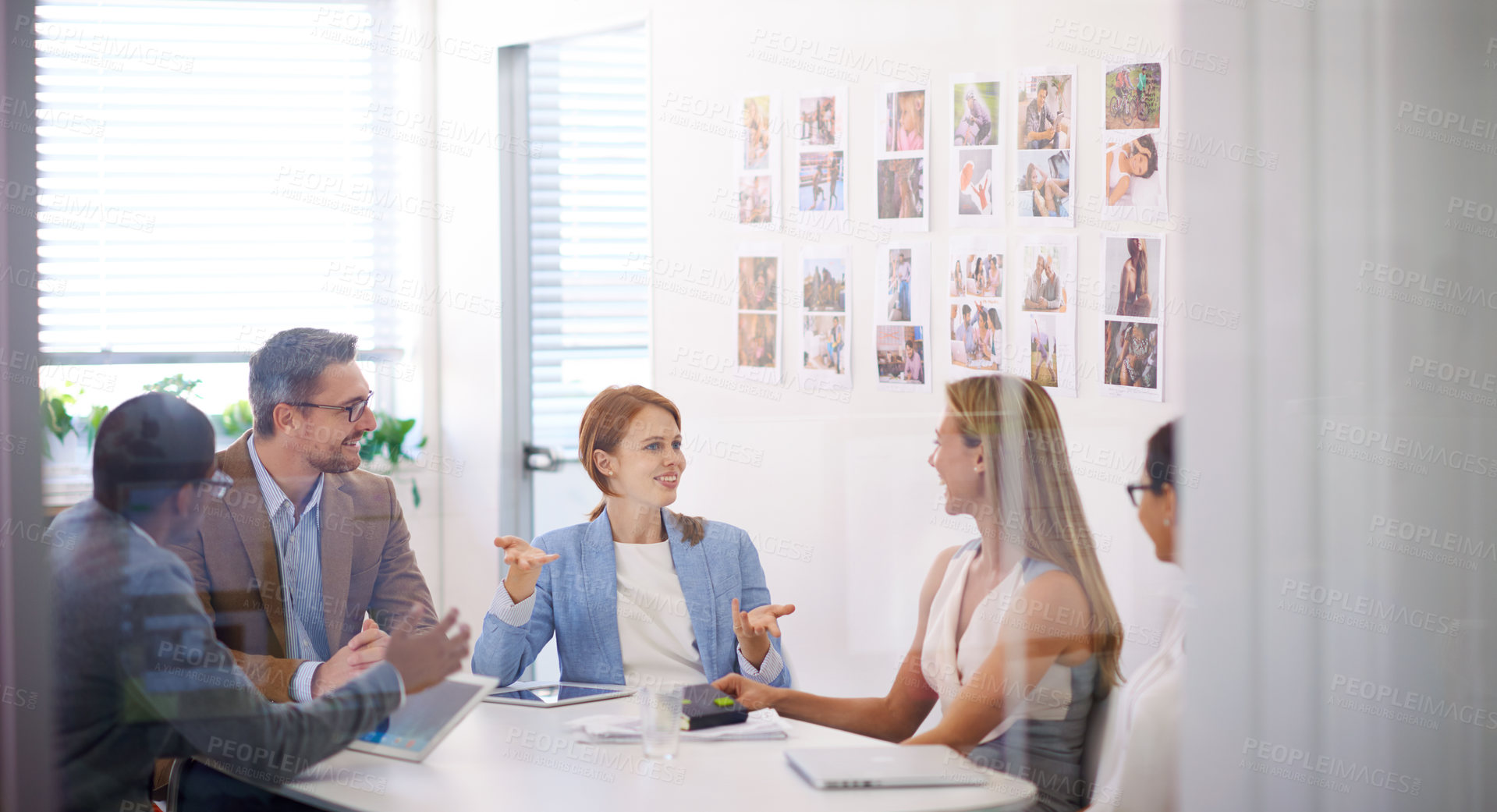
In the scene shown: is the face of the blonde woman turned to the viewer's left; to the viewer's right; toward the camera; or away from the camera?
to the viewer's left

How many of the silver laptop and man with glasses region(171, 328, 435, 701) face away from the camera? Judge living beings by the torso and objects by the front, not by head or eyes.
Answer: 0

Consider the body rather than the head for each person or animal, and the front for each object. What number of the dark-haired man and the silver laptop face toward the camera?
0

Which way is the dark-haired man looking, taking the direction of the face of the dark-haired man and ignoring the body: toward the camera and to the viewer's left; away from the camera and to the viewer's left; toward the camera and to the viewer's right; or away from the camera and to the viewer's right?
away from the camera and to the viewer's right

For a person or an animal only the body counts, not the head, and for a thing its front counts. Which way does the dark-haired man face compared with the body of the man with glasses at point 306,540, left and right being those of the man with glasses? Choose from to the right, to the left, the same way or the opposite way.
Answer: to the left

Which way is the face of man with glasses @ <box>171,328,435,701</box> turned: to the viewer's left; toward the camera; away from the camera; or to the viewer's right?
to the viewer's right
